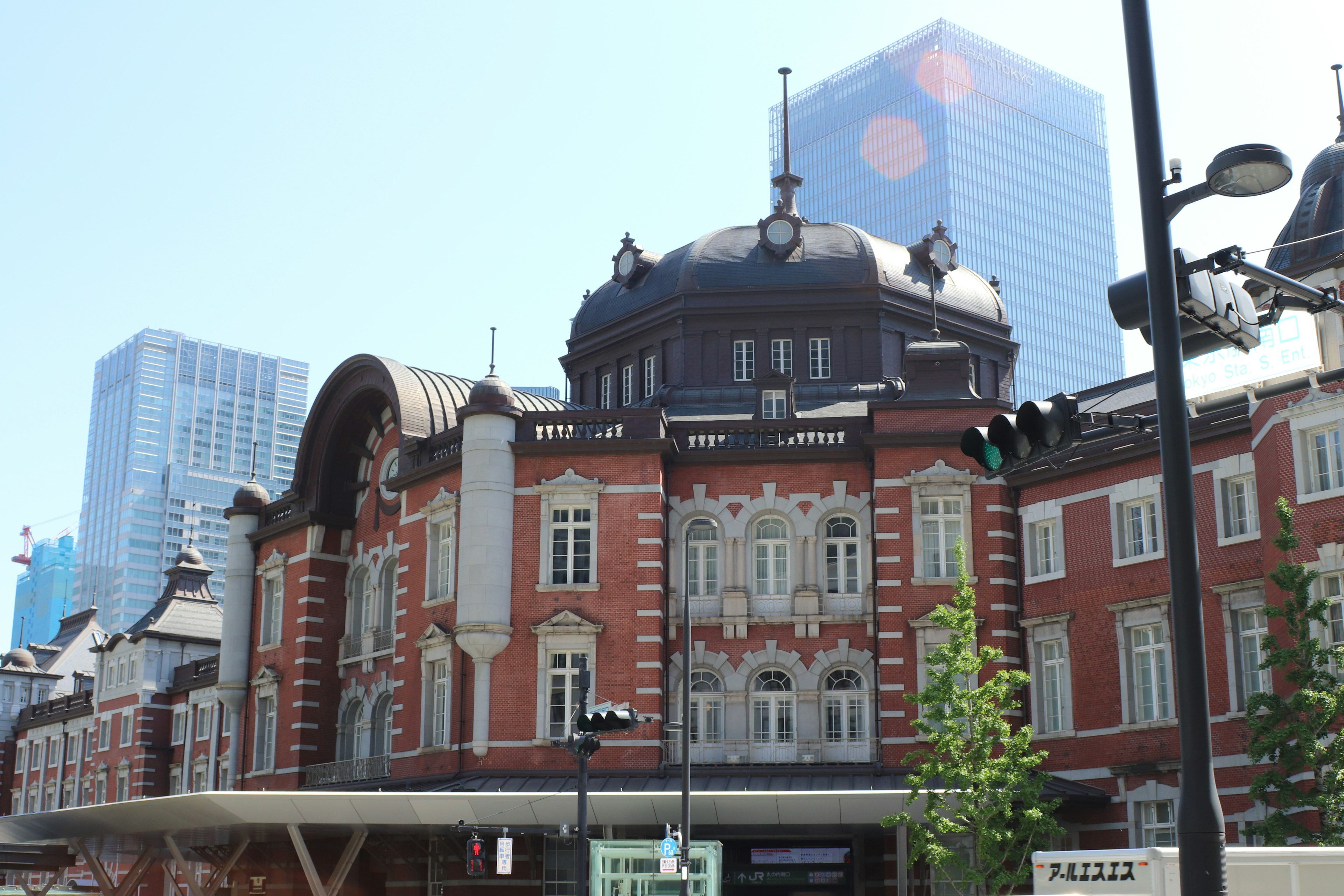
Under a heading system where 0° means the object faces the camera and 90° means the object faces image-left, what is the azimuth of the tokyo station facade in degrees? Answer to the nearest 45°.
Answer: approximately 45°

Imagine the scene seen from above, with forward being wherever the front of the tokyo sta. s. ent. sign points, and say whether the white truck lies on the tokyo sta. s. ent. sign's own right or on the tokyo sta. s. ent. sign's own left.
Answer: on the tokyo sta. s. ent. sign's own right

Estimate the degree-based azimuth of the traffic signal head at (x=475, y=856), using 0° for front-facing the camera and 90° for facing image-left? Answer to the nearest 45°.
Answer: approximately 0°

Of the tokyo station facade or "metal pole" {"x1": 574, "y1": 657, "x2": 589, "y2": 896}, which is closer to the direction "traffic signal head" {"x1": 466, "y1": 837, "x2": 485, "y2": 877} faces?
the metal pole
